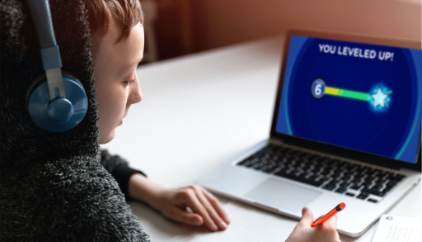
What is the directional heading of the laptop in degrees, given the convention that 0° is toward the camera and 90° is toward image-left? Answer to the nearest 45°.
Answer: approximately 45°
